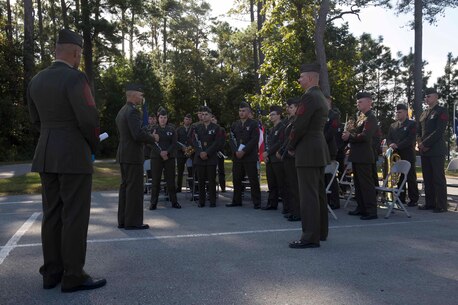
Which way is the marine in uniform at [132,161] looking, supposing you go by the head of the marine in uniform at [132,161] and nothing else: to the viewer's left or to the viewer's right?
to the viewer's right

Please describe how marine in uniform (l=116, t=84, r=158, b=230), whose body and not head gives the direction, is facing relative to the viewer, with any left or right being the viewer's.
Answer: facing to the right of the viewer

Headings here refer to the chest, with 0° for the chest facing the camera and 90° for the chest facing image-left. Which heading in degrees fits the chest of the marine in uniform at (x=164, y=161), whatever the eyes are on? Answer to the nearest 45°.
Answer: approximately 0°

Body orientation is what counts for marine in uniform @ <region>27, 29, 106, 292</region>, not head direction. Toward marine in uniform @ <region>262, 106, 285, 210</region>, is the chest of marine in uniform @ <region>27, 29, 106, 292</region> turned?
yes

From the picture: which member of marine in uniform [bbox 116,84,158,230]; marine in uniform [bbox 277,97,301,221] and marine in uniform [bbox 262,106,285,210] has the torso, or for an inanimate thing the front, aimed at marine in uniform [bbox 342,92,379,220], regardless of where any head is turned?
marine in uniform [bbox 116,84,158,230]

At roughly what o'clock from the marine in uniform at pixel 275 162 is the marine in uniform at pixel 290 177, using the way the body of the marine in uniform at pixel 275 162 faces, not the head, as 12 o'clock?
the marine in uniform at pixel 290 177 is roughly at 10 o'clock from the marine in uniform at pixel 275 162.

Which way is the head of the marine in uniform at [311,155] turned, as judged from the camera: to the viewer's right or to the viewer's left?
to the viewer's left

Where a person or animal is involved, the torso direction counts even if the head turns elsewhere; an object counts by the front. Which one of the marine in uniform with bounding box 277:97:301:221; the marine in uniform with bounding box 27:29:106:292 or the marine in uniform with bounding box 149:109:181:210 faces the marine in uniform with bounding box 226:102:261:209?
the marine in uniform with bounding box 27:29:106:292

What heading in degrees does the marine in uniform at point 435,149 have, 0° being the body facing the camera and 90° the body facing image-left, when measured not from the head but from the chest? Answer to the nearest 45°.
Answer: approximately 45°
